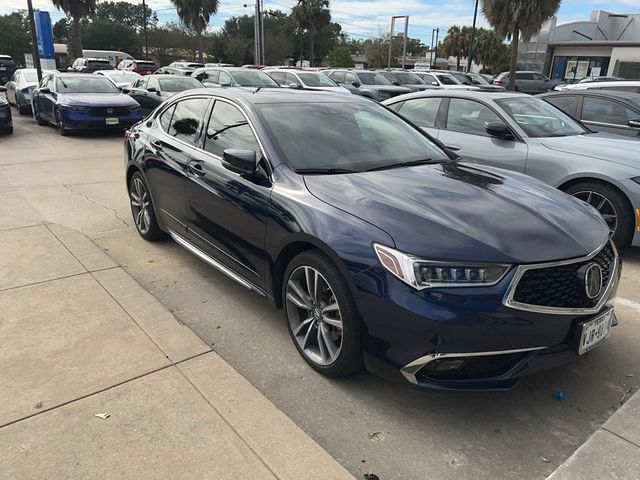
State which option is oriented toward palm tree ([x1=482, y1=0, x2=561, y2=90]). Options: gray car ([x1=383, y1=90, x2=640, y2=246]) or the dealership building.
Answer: the dealership building

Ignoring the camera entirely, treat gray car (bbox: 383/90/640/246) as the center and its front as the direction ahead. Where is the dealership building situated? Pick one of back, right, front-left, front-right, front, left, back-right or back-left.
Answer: back-left

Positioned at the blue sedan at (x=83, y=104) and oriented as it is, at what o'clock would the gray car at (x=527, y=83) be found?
The gray car is roughly at 10 o'clock from the blue sedan.

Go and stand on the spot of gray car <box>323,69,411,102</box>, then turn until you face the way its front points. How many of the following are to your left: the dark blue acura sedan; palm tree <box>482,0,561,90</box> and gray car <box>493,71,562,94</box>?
2

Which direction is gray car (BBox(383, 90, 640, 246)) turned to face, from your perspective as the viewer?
facing the viewer and to the right of the viewer

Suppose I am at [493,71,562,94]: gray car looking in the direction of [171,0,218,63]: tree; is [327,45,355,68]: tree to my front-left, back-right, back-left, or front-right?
front-right

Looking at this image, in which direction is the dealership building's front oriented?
toward the camera

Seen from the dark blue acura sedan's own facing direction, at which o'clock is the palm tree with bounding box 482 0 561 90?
The palm tree is roughly at 8 o'clock from the dark blue acura sedan.

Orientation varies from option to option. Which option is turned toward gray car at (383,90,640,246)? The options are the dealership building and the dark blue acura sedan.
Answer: the dealership building

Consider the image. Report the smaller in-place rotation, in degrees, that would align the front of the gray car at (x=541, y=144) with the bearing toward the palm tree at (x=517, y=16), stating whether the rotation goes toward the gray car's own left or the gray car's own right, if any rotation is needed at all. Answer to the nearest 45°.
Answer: approximately 135° to the gray car's own left
